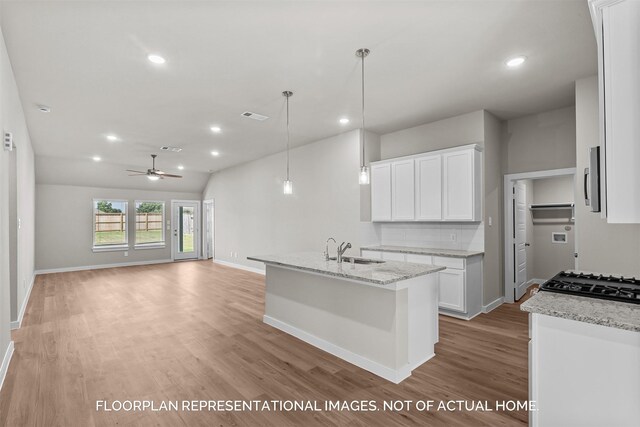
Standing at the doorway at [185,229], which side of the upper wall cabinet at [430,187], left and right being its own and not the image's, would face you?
right

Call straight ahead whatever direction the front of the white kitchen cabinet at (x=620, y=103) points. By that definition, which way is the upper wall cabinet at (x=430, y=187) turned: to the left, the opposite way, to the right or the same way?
to the left

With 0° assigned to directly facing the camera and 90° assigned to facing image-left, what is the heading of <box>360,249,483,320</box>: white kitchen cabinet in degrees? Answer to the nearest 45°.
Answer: approximately 45°

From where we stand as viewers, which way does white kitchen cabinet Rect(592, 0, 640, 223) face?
facing to the left of the viewer

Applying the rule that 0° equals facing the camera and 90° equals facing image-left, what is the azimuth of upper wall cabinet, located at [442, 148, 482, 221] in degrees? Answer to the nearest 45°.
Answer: approximately 45°

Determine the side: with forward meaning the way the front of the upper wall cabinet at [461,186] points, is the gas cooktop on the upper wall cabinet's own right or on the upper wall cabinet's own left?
on the upper wall cabinet's own left

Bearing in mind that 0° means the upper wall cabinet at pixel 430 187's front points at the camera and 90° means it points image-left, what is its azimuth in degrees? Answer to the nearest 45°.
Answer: approximately 45°

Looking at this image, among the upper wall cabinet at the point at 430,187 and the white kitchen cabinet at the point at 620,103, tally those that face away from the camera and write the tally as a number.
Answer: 0

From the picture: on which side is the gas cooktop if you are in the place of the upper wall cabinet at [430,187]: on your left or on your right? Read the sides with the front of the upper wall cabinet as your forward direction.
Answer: on your left

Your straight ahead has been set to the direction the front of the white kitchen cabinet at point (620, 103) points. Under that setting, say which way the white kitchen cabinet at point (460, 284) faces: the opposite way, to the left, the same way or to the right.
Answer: to the left

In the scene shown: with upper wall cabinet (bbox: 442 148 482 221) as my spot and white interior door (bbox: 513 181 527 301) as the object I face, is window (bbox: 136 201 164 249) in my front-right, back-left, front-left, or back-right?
back-left

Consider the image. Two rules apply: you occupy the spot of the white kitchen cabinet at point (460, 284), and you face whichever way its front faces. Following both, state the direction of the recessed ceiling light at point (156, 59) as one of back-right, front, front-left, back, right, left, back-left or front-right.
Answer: front

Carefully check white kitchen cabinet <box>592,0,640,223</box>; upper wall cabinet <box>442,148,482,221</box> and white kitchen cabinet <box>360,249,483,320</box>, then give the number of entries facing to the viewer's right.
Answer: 0

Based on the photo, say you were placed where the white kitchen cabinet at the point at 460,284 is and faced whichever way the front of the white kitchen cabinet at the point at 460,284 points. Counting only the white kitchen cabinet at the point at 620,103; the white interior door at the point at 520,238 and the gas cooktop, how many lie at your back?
1

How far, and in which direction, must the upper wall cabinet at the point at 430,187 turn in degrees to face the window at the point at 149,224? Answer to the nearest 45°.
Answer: approximately 45° to its right
